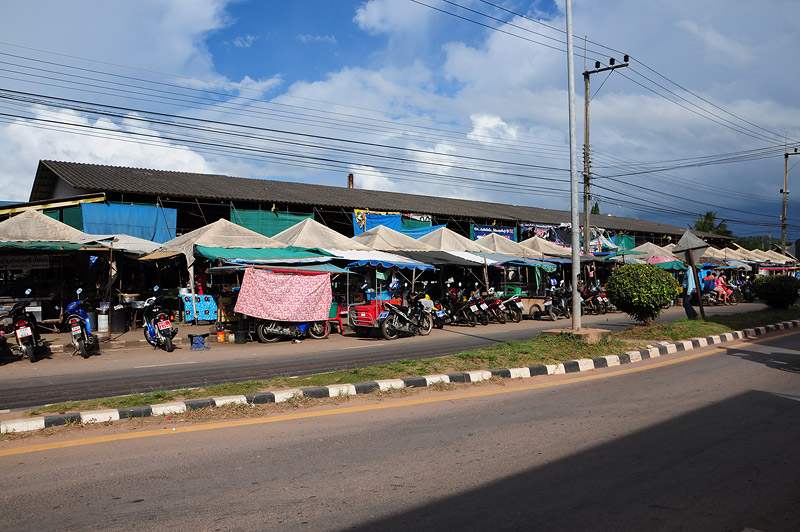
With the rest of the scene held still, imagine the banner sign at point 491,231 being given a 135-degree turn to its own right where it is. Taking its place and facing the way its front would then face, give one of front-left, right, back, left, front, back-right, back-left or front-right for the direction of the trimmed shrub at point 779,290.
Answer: back

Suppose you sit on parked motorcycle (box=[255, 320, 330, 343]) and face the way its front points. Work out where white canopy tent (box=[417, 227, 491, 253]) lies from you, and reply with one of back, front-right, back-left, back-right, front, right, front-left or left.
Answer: front-left

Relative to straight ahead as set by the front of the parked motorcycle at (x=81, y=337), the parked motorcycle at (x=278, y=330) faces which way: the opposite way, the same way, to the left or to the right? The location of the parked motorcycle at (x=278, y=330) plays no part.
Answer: to the right

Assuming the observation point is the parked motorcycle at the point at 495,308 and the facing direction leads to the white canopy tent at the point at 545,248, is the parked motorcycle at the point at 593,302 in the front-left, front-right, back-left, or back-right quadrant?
front-right

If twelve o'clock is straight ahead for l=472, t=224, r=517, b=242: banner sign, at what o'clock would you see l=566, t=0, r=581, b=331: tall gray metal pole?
The tall gray metal pole is roughly at 12 o'clock from the banner sign.

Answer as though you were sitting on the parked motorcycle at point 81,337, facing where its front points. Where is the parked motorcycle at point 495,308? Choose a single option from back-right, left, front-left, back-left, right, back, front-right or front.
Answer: right

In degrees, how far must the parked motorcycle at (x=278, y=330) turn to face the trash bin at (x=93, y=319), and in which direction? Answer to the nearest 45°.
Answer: approximately 180°

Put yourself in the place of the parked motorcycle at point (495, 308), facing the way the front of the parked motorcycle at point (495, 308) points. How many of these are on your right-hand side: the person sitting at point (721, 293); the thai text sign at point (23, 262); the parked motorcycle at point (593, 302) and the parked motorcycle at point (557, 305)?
3

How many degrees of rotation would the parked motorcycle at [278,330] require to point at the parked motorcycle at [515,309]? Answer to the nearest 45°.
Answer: approximately 45° to its left

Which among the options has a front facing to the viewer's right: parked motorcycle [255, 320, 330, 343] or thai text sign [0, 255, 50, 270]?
the parked motorcycle

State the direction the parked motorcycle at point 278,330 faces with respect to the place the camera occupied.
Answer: facing to the right of the viewer

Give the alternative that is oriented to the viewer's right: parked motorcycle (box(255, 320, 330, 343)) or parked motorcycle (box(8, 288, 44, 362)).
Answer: parked motorcycle (box(255, 320, 330, 343))

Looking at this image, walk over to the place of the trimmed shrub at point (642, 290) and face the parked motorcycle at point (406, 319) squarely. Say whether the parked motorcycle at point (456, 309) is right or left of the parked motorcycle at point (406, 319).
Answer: right

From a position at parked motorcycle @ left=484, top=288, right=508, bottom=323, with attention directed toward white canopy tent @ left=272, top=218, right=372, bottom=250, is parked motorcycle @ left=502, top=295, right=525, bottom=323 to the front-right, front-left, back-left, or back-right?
back-right

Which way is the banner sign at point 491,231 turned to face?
toward the camera

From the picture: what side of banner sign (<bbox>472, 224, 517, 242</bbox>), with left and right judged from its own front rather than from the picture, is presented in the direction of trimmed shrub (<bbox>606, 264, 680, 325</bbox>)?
front

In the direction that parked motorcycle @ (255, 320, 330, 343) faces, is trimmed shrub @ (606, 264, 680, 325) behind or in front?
in front

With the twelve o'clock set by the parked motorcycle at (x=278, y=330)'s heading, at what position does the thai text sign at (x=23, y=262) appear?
The thai text sign is roughly at 7 o'clock from the parked motorcycle.

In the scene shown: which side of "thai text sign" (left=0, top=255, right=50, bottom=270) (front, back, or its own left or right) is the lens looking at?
front
